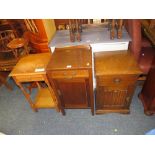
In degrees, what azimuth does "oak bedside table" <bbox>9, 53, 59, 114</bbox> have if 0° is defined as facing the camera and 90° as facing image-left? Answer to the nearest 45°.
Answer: approximately 0°

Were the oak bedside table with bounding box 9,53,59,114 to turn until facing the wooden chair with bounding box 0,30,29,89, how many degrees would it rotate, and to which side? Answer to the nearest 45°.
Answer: approximately 180°

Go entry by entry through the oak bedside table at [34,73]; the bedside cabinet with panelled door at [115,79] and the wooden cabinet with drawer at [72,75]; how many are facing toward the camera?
3

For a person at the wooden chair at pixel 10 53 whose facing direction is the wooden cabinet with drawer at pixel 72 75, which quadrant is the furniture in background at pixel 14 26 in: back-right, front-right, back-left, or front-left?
back-left

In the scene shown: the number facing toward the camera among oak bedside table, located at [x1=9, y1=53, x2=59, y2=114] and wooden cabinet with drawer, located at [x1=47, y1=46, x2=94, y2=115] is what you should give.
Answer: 2

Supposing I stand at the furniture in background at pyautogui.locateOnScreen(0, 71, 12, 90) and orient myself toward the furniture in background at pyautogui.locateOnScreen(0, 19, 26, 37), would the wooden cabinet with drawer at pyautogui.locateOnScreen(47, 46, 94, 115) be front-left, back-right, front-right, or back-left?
back-right
